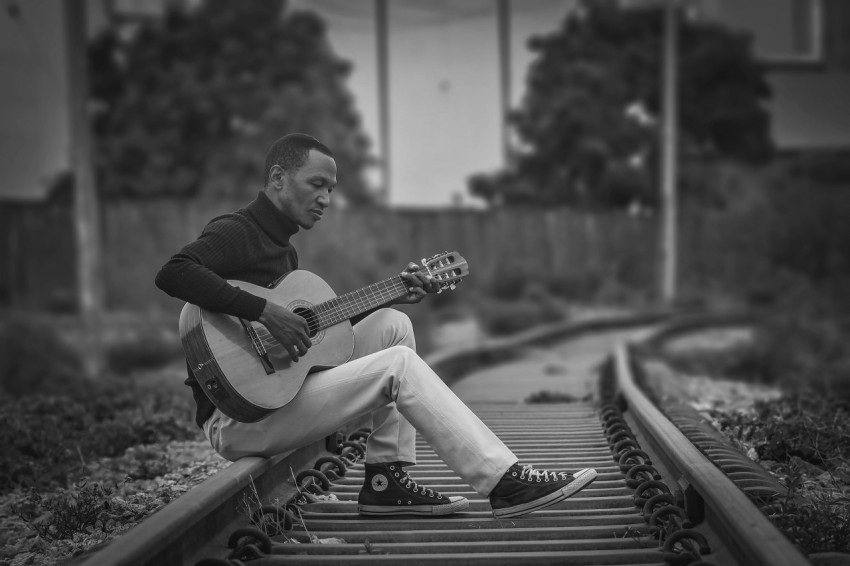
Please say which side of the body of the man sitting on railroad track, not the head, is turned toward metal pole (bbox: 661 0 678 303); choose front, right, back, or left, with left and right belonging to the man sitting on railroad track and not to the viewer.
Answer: left

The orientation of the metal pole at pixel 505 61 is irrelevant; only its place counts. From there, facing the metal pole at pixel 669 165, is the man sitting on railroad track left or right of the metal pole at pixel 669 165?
right

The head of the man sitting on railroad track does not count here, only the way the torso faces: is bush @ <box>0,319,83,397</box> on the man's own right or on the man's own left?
on the man's own left

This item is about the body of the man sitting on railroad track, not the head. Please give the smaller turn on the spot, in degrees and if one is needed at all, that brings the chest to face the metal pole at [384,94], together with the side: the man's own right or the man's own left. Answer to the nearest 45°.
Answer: approximately 90° to the man's own left

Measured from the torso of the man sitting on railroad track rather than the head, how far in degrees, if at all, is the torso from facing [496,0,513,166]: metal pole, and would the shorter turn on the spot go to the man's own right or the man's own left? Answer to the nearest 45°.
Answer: approximately 90° to the man's own left

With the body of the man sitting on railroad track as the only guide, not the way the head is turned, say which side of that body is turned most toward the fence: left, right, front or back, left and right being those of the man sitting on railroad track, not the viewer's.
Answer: left

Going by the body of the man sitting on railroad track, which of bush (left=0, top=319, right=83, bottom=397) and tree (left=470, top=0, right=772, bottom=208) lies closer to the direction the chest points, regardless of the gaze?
the tree

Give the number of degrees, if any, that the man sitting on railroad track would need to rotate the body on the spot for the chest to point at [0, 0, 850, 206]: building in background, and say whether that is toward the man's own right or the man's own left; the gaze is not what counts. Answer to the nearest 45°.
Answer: approximately 90° to the man's own left

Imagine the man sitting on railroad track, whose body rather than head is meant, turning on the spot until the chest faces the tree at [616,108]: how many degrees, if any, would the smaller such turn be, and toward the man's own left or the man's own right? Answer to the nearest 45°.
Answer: approximately 90° to the man's own left

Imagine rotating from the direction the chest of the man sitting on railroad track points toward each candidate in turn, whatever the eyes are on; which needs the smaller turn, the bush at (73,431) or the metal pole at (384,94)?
the metal pole

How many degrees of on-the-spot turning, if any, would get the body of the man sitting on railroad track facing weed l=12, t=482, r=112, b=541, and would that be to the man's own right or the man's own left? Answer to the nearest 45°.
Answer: approximately 180°

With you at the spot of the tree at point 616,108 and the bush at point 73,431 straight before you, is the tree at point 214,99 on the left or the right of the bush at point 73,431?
right

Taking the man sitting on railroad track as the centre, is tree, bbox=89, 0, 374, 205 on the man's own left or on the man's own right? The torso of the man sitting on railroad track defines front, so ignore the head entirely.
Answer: on the man's own left

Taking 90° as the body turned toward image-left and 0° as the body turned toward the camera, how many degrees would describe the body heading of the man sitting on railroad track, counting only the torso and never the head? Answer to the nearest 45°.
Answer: approximately 270°
